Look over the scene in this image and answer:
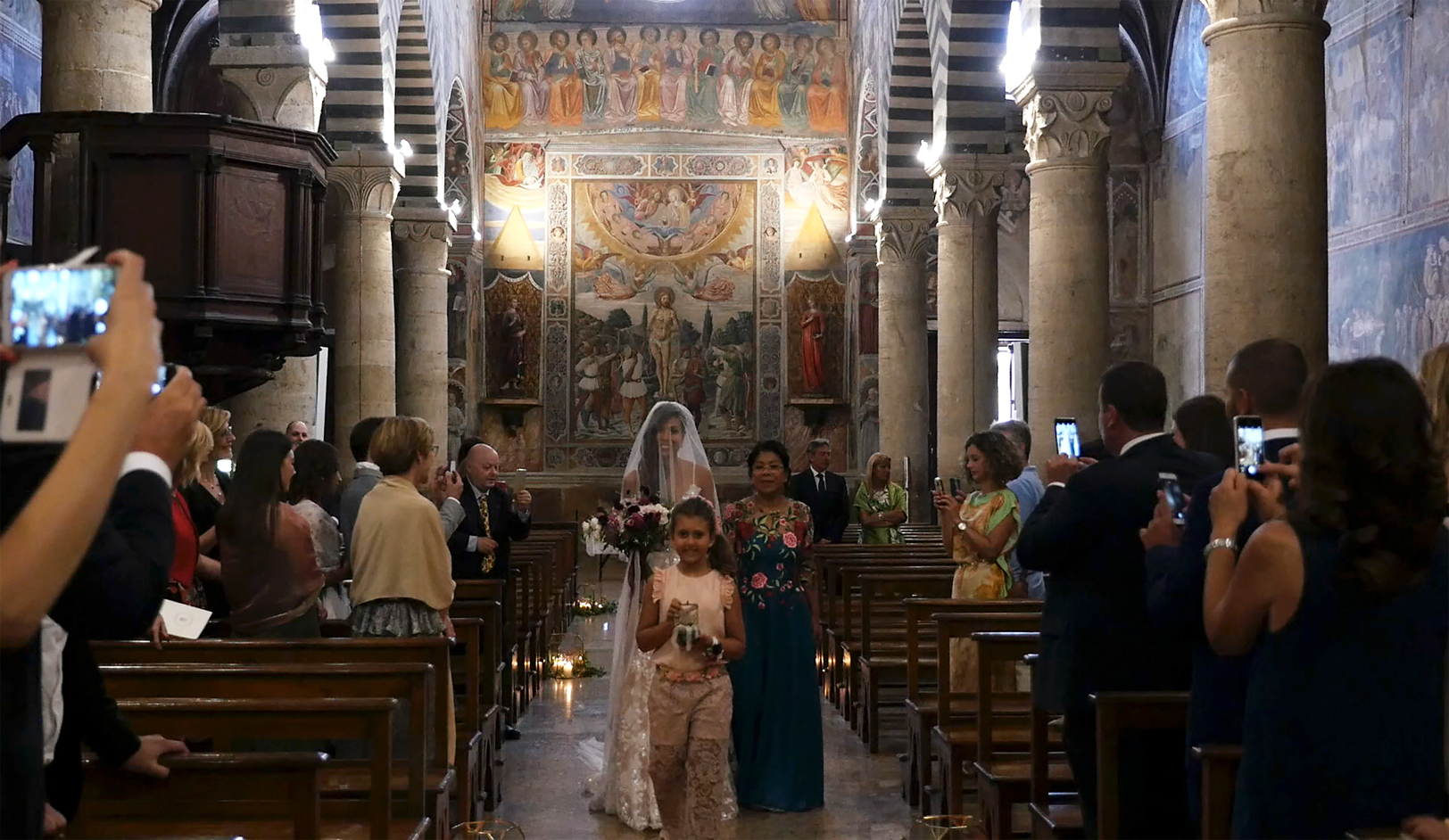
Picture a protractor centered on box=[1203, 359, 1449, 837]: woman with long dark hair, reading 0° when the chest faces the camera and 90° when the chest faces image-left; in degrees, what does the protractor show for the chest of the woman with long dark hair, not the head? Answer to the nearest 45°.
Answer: approximately 135°

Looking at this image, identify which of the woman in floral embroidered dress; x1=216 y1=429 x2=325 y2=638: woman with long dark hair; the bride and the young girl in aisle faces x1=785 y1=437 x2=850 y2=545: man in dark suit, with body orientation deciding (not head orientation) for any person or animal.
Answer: the woman with long dark hair

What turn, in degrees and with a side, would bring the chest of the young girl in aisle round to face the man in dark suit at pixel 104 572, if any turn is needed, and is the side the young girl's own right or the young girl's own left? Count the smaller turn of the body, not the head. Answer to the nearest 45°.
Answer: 0° — they already face them

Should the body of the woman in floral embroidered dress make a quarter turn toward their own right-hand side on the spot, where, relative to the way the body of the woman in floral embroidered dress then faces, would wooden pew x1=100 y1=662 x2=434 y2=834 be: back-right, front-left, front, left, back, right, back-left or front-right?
front-left

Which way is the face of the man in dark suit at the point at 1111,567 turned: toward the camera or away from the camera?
away from the camera

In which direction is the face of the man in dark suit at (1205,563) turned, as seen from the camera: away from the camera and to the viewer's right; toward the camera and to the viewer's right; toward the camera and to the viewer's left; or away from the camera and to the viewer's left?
away from the camera and to the viewer's left

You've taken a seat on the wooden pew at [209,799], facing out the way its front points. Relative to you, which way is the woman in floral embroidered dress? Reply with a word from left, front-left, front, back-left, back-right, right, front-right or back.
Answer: front-right

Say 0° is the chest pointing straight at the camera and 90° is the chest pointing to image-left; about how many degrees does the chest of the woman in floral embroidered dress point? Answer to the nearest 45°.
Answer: approximately 0°

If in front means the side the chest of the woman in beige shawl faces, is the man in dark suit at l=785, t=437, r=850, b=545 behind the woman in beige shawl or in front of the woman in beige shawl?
in front

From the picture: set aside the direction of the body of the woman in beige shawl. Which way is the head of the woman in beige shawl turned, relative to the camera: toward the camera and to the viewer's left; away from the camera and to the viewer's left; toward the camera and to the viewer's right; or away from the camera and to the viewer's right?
away from the camera and to the viewer's right

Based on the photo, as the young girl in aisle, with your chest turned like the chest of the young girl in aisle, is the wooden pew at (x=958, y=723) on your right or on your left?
on your left
